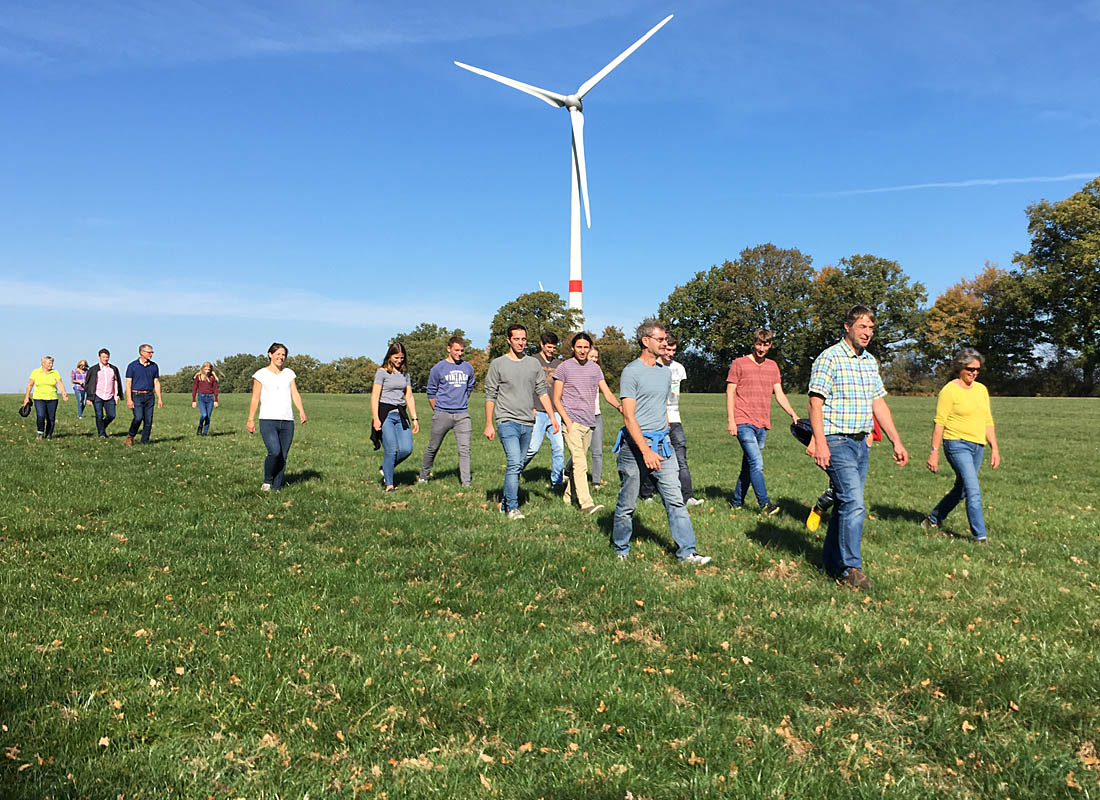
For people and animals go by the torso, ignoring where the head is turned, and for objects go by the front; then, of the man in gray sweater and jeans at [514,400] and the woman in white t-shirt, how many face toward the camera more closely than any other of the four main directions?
2

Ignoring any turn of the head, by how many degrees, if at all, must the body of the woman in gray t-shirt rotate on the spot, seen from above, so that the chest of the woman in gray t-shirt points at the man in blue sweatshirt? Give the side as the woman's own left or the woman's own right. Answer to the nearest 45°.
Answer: approximately 45° to the woman's own left

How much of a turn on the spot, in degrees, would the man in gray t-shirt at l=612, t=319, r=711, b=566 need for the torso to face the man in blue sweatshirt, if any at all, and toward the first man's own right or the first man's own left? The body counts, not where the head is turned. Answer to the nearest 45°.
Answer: approximately 180°

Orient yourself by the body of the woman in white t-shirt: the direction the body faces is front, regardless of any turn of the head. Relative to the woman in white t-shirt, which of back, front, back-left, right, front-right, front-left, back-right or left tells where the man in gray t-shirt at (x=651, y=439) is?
front-left

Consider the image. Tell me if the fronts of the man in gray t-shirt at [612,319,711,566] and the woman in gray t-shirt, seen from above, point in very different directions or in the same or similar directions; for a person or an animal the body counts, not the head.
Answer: same or similar directions

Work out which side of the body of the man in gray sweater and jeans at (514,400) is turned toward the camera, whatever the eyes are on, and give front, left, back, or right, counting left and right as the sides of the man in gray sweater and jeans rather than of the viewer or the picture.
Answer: front

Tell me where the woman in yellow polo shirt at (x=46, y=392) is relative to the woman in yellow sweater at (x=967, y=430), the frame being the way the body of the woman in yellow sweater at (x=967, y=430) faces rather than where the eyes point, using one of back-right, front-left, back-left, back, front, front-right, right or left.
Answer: back-right

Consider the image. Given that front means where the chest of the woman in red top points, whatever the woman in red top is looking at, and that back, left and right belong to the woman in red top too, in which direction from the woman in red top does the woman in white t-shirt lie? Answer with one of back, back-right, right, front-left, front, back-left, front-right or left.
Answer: front

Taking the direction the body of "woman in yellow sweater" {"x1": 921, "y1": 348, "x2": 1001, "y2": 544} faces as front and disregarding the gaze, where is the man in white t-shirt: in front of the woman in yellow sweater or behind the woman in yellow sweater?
behind

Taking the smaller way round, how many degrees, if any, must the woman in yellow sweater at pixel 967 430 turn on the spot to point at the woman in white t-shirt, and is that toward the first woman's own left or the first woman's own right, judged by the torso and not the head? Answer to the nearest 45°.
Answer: approximately 135° to the first woman's own right

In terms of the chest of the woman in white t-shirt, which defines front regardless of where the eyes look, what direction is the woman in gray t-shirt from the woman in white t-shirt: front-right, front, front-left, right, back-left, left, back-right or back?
left

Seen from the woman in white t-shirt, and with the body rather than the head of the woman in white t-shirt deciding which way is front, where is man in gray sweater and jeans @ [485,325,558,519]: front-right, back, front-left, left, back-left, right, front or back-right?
front-left

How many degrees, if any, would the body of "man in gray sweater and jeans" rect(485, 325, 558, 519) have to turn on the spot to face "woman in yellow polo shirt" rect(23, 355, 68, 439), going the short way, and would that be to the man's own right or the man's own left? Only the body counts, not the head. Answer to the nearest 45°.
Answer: approximately 135° to the man's own right

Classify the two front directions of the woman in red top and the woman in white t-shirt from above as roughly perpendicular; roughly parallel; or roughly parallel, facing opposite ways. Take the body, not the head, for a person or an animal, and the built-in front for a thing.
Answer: roughly parallel

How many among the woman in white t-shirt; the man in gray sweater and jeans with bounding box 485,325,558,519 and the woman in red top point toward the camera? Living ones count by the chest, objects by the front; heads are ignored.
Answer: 3

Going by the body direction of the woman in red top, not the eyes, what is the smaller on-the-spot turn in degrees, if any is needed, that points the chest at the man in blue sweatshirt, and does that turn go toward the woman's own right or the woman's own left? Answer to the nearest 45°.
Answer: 0° — they already face them

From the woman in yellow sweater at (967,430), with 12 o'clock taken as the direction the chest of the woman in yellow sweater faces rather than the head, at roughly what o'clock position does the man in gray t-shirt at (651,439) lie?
The man in gray t-shirt is roughly at 3 o'clock from the woman in yellow sweater.
